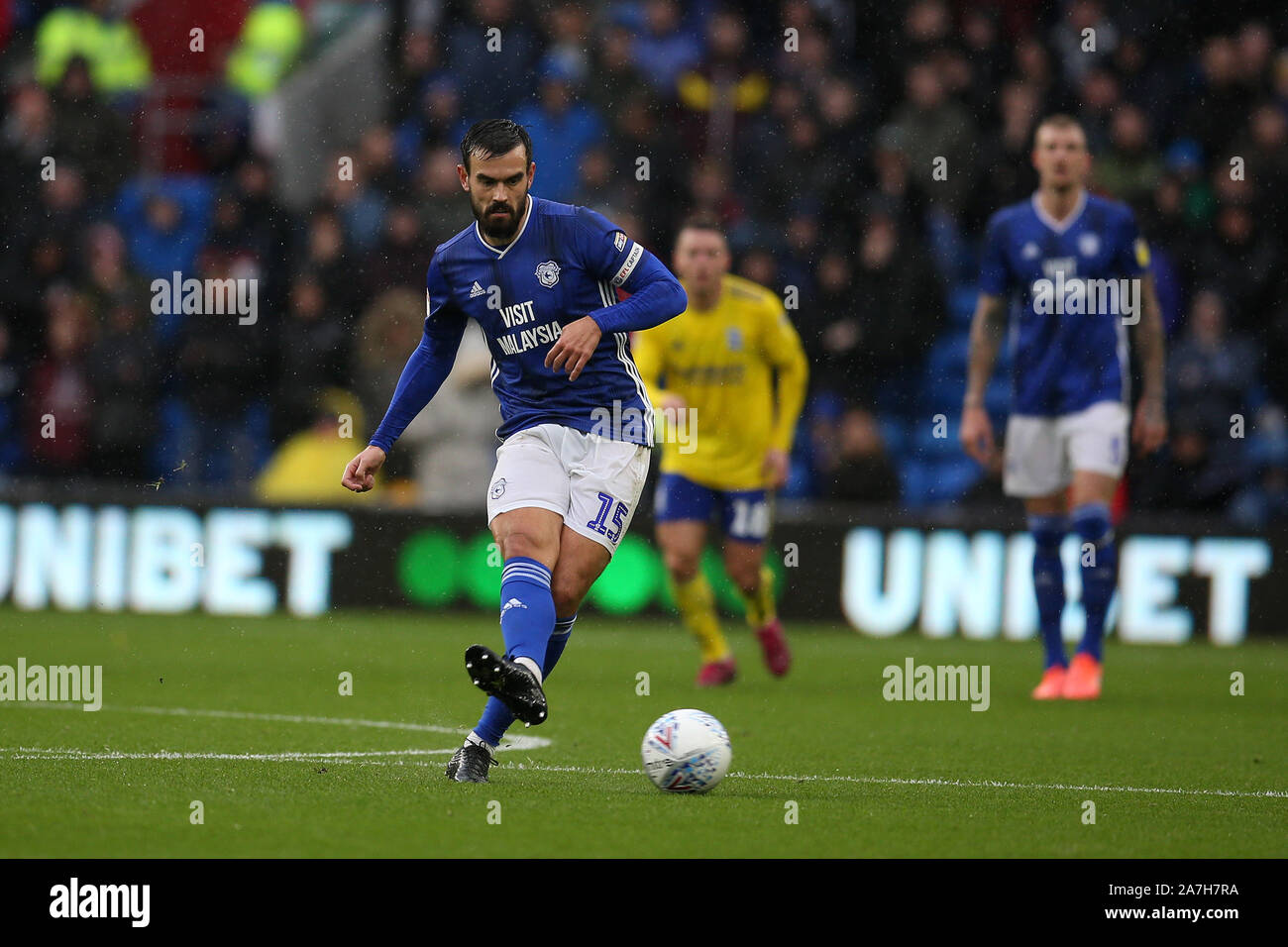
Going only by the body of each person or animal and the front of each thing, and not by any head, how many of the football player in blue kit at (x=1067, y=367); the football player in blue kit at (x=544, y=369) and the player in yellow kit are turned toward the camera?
3

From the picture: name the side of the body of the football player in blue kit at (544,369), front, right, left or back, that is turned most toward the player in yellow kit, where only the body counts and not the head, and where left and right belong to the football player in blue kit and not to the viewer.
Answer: back

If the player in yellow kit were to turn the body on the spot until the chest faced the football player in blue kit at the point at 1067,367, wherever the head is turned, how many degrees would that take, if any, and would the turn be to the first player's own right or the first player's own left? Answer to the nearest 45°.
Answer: approximately 90° to the first player's own left

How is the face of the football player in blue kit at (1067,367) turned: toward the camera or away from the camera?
toward the camera

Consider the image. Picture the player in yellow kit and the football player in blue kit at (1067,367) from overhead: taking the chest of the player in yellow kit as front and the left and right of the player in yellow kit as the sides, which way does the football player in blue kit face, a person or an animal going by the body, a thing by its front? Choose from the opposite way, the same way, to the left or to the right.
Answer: the same way

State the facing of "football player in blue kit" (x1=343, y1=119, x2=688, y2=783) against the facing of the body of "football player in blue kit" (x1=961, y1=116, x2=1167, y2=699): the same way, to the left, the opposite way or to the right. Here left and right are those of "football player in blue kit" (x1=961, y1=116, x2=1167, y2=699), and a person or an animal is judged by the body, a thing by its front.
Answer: the same way

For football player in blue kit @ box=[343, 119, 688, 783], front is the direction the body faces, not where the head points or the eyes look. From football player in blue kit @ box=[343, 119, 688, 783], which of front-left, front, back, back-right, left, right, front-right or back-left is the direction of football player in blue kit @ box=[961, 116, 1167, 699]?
back-left

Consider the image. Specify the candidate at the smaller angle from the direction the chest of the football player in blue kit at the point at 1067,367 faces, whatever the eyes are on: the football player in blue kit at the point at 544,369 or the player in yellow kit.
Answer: the football player in blue kit

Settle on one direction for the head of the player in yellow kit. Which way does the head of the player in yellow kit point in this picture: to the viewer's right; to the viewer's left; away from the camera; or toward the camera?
toward the camera

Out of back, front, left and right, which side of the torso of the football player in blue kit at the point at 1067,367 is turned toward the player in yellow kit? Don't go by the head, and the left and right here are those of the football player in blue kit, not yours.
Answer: right

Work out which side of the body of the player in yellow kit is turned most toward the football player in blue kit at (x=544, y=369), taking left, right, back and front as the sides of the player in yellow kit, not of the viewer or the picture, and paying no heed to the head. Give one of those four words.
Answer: front

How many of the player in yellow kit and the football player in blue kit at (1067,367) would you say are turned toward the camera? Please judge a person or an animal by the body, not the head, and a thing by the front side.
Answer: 2

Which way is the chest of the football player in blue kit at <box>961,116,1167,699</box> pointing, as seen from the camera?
toward the camera

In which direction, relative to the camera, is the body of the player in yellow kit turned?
toward the camera
